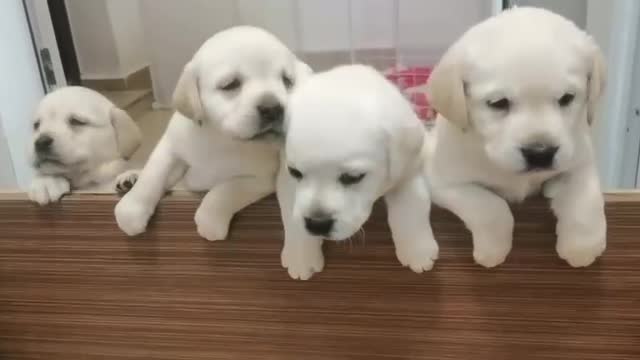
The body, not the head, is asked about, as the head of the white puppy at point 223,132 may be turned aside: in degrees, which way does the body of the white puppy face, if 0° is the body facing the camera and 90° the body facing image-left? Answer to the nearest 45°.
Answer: approximately 0°

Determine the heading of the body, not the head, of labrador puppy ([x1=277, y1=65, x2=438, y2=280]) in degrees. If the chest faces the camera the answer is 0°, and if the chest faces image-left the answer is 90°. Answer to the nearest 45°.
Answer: approximately 0°

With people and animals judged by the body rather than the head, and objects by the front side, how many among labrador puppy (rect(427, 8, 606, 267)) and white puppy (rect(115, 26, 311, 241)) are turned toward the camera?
2

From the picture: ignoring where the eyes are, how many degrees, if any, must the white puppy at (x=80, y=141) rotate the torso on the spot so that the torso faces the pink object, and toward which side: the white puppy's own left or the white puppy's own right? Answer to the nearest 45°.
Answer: approximately 135° to the white puppy's own left

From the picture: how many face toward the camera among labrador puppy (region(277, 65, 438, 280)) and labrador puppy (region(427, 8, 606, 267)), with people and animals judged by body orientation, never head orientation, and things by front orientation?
2

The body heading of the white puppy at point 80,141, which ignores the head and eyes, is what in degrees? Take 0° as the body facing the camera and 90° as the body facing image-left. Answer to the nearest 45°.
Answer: approximately 45°
